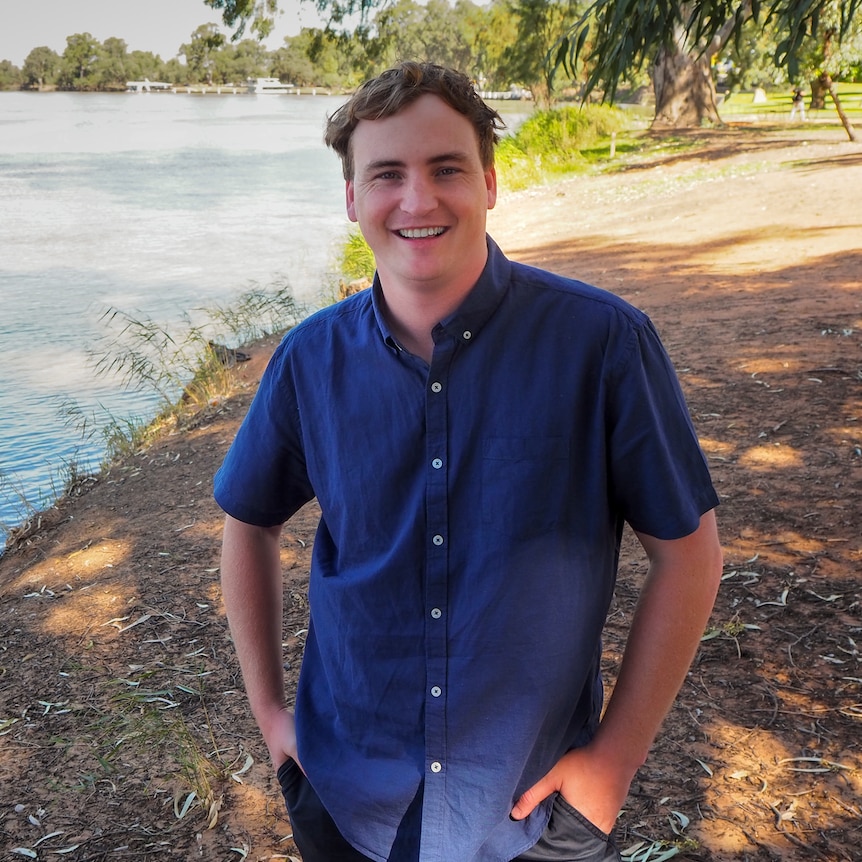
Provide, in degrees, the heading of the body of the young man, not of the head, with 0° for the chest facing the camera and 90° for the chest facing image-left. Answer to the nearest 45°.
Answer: approximately 0°

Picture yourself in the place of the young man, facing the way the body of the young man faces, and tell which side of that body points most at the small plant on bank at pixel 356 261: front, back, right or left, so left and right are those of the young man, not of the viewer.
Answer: back

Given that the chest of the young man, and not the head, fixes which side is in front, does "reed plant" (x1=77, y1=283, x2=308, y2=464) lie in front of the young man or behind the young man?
behind

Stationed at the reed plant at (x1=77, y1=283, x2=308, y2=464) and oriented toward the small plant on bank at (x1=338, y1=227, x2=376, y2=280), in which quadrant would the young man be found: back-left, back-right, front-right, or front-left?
back-right

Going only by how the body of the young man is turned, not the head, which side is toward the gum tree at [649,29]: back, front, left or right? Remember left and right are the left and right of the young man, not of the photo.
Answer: back
